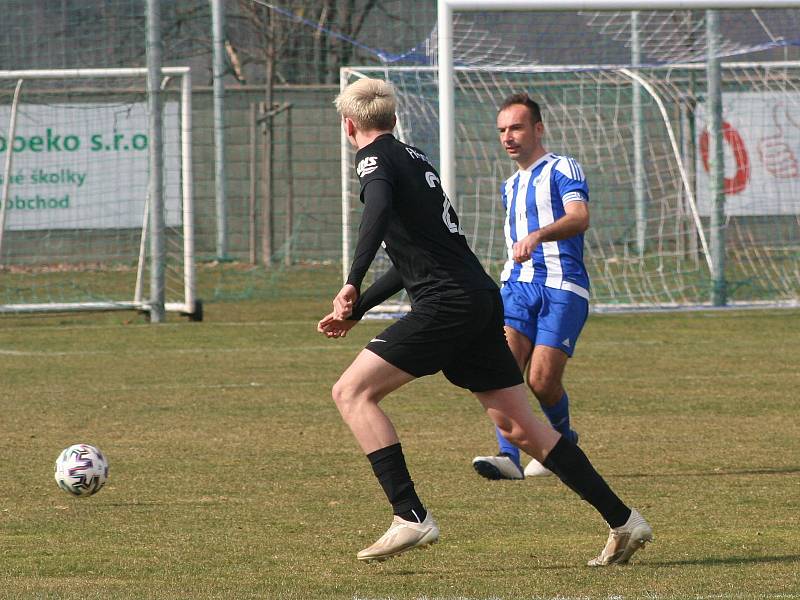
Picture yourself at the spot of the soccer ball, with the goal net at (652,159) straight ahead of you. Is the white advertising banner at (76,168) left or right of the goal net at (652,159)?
left

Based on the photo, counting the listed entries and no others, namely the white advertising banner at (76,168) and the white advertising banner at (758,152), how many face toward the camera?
2

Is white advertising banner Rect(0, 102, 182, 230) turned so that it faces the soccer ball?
yes

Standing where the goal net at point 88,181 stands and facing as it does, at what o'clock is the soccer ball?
The soccer ball is roughly at 12 o'clock from the goal net.

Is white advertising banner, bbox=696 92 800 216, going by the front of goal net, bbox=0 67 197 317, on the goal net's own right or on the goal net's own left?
on the goal net's own left

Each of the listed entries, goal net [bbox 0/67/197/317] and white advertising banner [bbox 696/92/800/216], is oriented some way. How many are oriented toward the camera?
2

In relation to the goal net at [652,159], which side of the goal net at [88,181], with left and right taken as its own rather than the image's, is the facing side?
left

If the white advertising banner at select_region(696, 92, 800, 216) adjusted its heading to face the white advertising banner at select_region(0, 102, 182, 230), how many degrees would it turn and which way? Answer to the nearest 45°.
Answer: approximately 90° to its right

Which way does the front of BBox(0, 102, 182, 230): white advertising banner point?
toward the camera

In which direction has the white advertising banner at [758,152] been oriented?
toward the camera

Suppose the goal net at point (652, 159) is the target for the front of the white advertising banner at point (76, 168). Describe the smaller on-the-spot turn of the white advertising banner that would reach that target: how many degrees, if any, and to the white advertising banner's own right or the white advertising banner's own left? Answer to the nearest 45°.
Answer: approximately 90° to the white advertising banner's own left

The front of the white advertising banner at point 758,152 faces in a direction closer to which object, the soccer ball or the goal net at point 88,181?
the soccer ball

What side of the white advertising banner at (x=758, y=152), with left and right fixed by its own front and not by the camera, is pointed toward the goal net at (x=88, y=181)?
right
